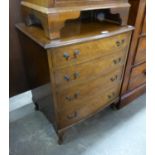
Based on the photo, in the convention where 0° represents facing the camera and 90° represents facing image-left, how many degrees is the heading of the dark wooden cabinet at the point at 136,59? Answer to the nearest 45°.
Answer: approximately 315°

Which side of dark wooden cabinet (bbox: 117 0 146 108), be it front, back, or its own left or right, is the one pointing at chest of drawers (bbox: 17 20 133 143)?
right

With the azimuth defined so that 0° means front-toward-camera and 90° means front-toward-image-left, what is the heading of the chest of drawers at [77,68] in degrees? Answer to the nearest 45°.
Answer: approximately 315°

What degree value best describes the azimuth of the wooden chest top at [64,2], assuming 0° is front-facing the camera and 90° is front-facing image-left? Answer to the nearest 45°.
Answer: approximately 315°

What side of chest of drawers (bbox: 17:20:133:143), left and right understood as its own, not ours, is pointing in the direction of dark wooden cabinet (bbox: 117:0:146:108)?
left

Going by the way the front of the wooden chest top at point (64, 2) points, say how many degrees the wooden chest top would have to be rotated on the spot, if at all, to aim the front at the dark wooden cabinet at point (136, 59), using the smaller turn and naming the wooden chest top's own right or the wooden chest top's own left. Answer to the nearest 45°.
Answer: approximately 90° to the wooden chest top's own left
